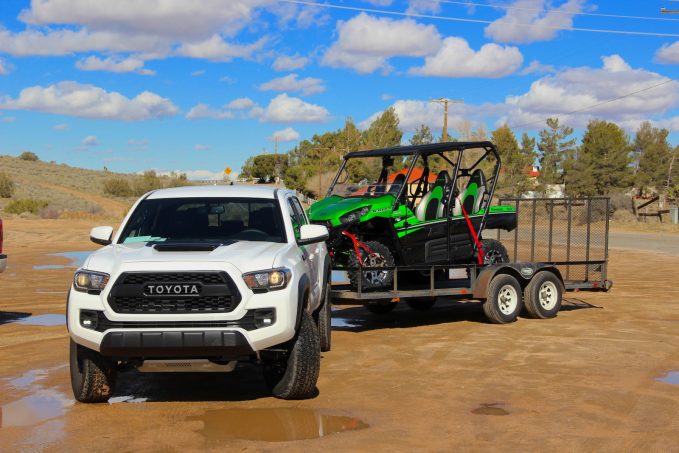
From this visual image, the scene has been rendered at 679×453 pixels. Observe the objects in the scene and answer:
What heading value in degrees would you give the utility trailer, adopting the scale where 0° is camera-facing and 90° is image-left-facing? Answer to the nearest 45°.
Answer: approximately 45°

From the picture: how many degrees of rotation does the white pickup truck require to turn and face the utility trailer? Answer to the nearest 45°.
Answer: approximately 135° to its left

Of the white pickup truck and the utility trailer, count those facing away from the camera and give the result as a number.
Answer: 0

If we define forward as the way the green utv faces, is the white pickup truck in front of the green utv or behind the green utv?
in front

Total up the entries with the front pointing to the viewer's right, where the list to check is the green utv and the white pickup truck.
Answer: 0

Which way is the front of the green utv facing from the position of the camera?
facing the viewer and to the left of the viewer

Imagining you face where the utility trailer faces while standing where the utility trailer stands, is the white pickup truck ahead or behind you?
ahead

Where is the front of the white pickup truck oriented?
toward the camera
